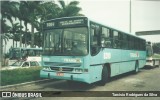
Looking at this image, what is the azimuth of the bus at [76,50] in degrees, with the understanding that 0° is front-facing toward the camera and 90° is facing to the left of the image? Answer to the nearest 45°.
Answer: approximately 45°

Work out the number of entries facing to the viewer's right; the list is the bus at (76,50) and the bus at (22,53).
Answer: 0

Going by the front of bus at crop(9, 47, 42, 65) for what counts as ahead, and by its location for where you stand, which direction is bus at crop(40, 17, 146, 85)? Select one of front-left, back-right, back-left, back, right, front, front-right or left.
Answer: front-left

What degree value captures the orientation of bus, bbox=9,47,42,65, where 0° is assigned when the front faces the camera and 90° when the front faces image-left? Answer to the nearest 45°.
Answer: approximately 45°

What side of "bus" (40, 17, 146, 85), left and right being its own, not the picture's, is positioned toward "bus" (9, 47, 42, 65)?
right
